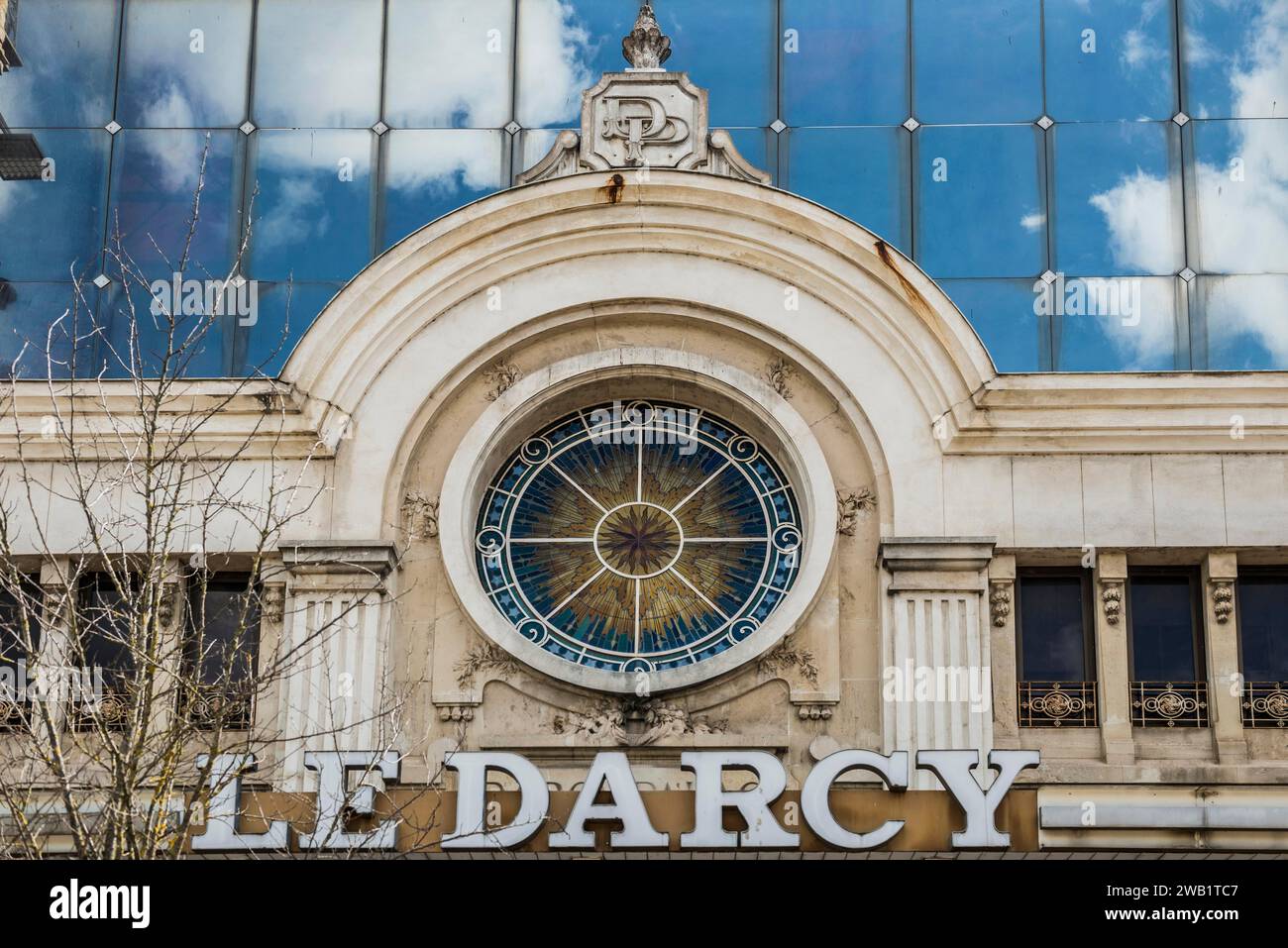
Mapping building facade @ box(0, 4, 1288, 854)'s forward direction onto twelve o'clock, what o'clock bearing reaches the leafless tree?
The leafless tree is roughly at 3 o'clock from the building facade.

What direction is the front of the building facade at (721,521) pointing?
toward the camera
